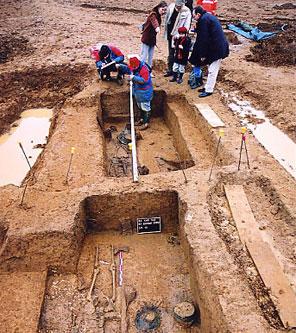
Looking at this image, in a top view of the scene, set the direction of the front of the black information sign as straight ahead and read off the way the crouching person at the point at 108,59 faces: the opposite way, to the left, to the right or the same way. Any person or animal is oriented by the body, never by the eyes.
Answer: the same way

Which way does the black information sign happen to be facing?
toward the camera

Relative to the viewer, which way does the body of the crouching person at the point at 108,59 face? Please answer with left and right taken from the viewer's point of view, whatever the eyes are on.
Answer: facing the viewer

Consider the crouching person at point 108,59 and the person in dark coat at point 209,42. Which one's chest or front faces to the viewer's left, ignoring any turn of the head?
the person in dark coat

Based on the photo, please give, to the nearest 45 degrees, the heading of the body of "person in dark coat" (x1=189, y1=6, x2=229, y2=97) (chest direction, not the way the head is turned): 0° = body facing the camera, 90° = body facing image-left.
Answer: approximately 90°

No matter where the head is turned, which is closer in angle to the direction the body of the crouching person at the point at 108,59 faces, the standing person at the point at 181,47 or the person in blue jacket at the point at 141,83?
the person in blue jacket

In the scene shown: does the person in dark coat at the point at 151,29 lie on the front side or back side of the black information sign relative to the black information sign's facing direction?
on the back side

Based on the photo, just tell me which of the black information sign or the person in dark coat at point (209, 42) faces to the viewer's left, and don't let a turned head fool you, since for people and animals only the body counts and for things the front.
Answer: the person in dark coat

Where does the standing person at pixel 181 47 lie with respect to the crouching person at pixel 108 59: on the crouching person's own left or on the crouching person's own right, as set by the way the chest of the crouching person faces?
on the crouching person's own left

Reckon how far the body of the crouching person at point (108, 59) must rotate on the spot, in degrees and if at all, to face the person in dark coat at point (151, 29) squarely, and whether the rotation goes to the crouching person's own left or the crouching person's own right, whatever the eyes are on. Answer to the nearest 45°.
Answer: approximately 90° to the crouching person's own left

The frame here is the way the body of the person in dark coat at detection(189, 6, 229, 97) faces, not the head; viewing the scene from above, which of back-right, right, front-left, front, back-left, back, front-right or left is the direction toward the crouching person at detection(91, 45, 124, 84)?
front

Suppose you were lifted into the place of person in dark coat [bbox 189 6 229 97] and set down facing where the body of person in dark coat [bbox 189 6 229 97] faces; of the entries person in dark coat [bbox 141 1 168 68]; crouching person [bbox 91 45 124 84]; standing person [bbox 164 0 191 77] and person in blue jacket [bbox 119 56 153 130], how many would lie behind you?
0

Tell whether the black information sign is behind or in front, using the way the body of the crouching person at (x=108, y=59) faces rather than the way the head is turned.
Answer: in front

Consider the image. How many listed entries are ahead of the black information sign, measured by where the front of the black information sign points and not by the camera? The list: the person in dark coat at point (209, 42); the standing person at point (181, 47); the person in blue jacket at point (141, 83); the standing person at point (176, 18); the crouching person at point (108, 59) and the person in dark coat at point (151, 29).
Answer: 0
